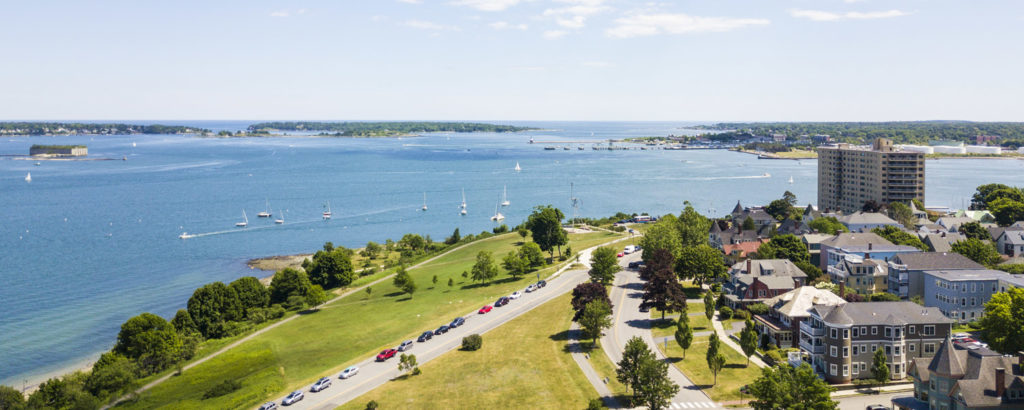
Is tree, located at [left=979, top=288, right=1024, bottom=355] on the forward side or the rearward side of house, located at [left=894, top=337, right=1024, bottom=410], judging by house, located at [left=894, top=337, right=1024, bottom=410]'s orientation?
on the rearward side

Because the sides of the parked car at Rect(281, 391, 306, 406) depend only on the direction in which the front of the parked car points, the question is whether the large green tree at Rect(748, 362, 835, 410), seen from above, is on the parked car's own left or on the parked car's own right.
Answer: on the parked car's own left

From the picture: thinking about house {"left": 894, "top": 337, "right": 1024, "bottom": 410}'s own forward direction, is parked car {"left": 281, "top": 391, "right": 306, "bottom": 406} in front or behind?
in front

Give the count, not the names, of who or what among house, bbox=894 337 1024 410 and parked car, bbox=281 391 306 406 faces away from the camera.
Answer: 0

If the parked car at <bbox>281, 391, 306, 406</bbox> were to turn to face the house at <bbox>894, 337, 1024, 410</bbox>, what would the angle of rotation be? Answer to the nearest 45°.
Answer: approximately 90° to its left

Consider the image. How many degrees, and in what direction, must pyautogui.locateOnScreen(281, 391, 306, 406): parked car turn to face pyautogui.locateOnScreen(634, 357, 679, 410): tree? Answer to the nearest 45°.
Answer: approximately 90° to its left

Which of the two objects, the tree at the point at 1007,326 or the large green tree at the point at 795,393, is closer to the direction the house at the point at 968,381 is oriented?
the large green tree

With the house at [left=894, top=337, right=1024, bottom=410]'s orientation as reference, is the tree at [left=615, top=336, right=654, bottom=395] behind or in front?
in front

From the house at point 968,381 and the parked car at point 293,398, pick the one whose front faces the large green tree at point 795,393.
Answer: the house

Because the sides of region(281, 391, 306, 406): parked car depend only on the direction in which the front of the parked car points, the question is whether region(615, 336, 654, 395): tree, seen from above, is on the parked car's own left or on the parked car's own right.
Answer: on the parked car's own left

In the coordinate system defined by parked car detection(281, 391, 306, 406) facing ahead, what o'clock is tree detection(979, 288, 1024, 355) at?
The tree is roughly at 8 o'clock from the parked car.

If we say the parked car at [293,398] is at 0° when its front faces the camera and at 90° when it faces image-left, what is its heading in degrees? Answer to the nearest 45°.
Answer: approximately 45°
